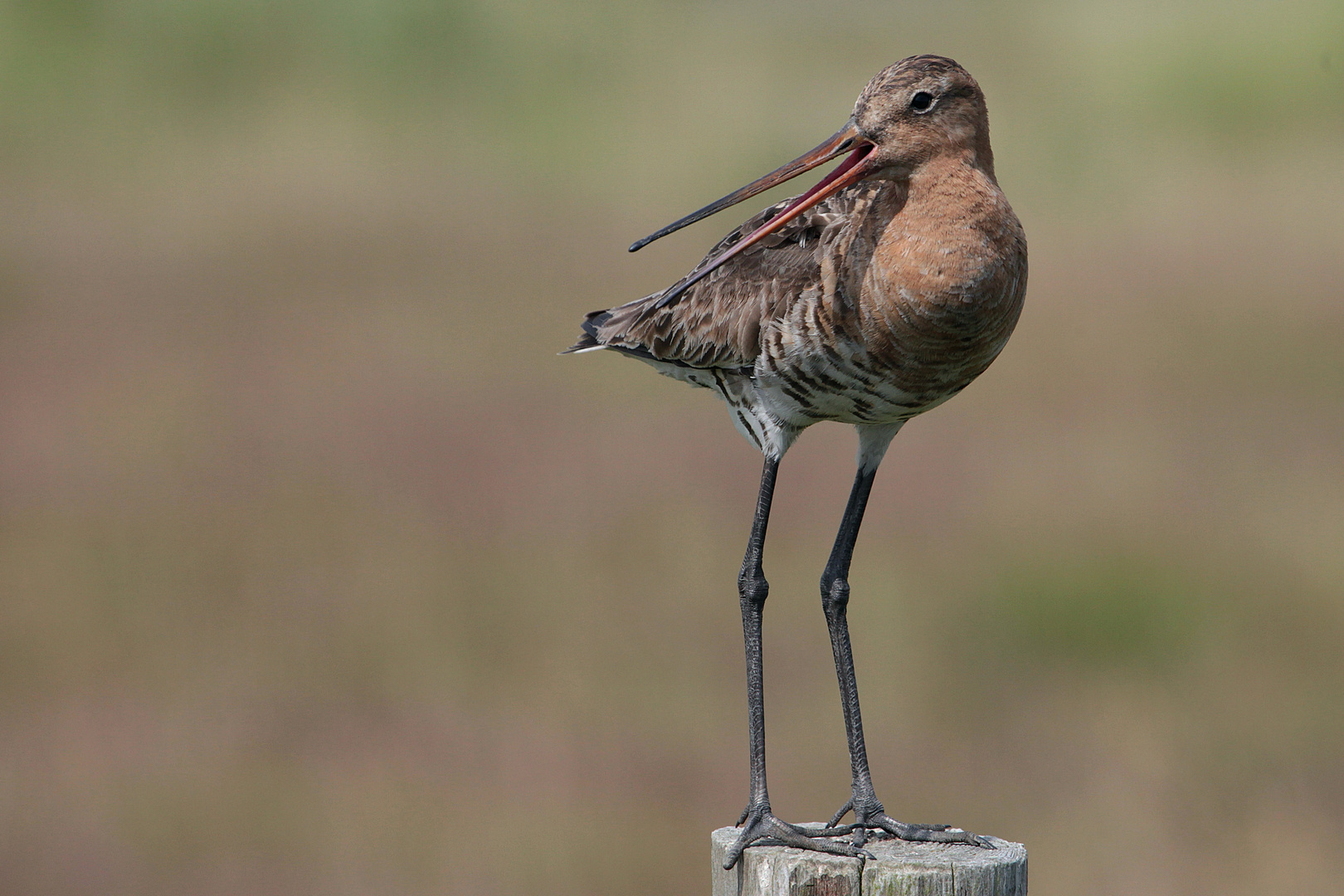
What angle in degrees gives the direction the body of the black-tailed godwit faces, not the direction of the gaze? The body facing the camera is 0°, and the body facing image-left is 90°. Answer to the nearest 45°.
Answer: approximately 315°
